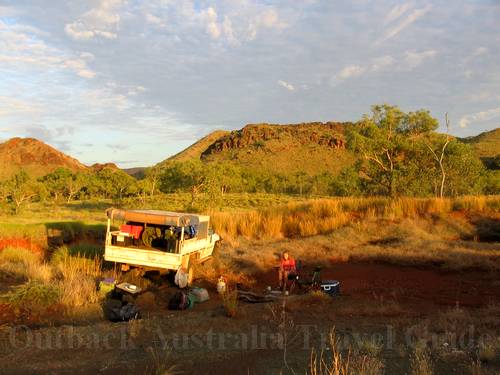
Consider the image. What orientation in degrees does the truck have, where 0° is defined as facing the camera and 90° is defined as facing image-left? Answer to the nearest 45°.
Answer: approximately 225°

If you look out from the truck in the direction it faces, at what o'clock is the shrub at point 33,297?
The shrub is roughly at 6 o'clock from the truck.

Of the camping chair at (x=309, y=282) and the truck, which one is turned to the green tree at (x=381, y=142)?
the truck

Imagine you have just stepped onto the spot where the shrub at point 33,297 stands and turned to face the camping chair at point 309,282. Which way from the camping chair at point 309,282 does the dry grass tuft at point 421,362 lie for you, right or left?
right
